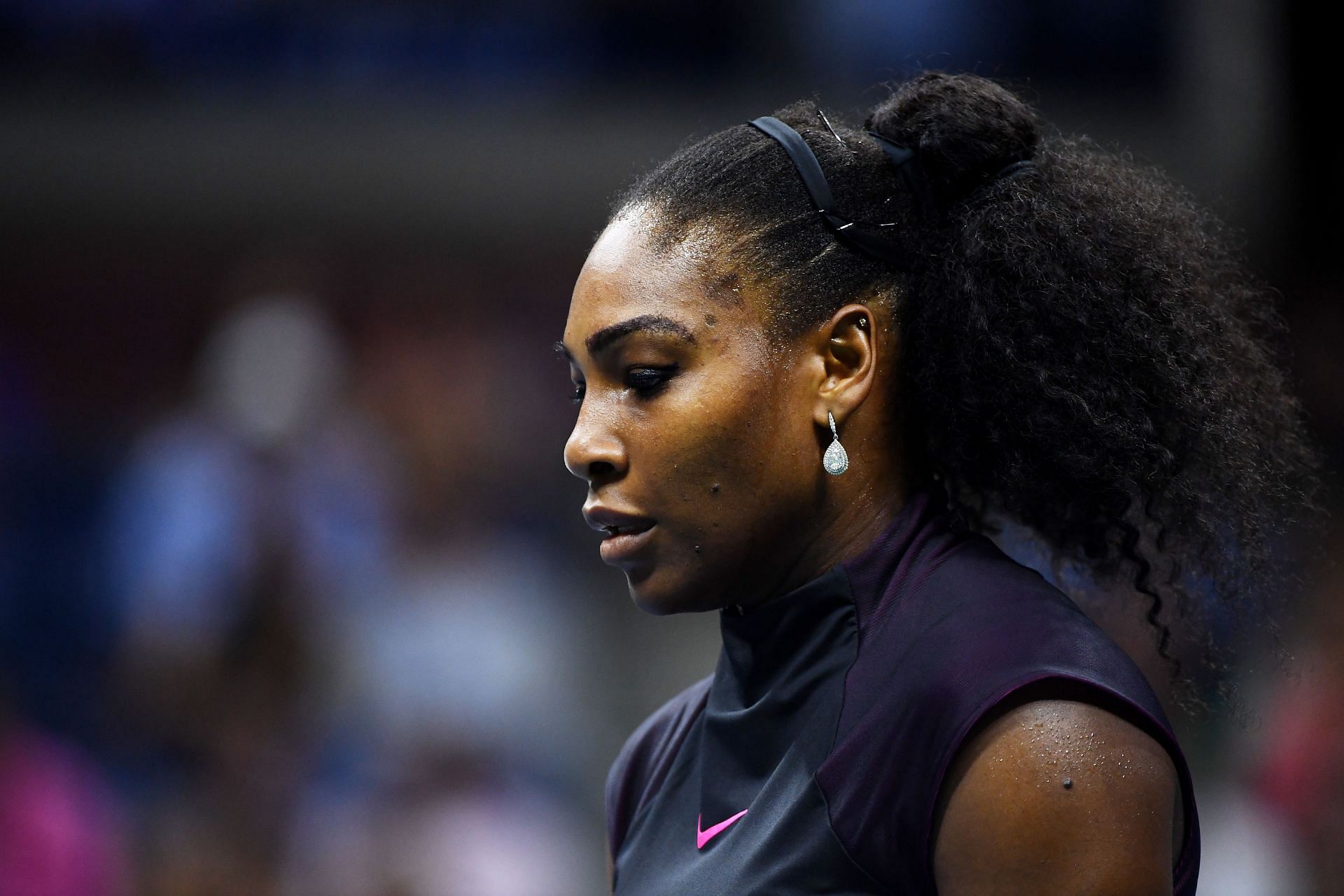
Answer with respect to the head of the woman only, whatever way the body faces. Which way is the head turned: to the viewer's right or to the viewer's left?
to the viewer's left

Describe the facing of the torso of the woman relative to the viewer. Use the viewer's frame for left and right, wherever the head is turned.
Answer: facing the viewer and to the left of the viewer
